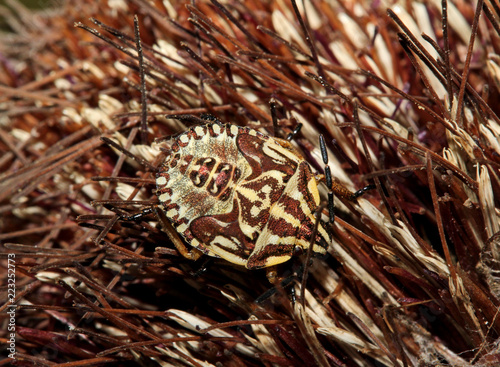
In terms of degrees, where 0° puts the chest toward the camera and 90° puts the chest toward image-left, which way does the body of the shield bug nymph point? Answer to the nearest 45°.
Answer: approximately 315°
